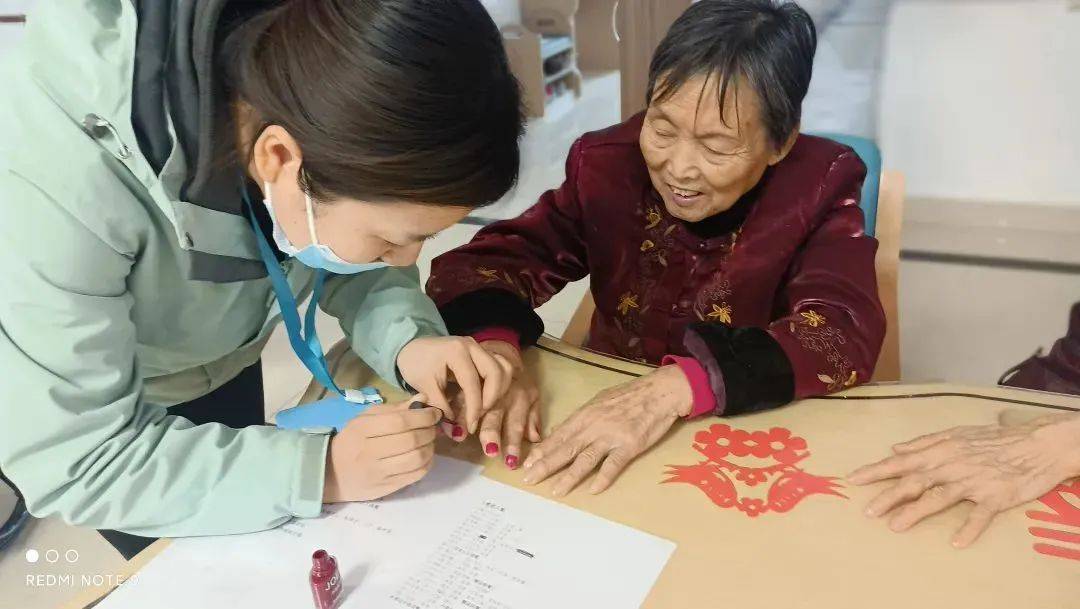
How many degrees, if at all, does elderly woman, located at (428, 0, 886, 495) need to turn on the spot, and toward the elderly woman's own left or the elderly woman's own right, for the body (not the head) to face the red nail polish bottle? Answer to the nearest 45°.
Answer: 0° — they already face it

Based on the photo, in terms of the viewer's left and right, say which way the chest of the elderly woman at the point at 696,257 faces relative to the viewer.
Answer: facing the viewer and to the left of the viewer

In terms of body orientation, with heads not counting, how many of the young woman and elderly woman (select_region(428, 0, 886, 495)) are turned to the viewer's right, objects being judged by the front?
1

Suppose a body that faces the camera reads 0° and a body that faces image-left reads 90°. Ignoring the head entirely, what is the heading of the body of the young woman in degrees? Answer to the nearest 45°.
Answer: approximately 270°

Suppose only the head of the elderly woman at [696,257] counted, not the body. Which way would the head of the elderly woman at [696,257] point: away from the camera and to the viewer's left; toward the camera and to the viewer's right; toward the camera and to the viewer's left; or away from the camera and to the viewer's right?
toward the camera and to the viewer's left

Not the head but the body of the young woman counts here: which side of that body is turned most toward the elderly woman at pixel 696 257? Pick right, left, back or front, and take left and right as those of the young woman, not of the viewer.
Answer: front

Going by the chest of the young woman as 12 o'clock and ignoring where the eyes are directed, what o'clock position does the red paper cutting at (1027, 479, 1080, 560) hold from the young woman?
The red paper cutting is roughly at 1 o'clock from the young woman.
